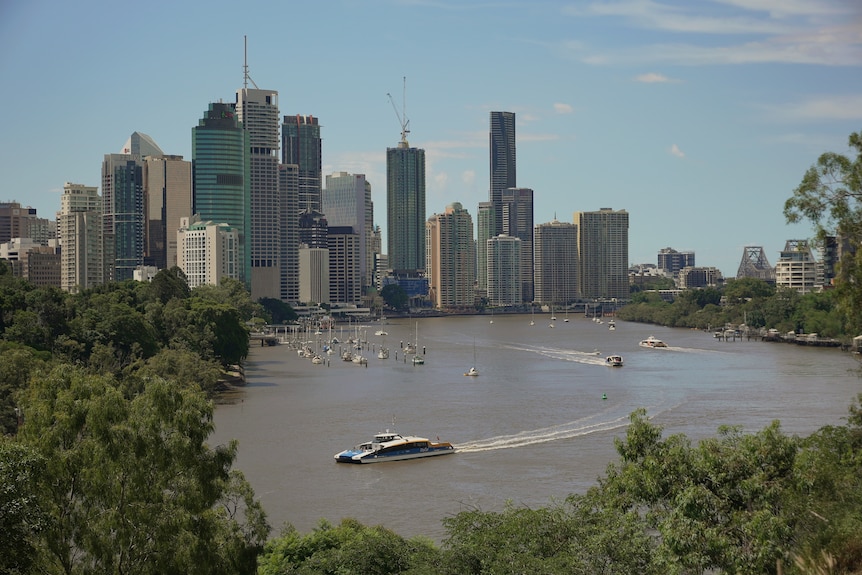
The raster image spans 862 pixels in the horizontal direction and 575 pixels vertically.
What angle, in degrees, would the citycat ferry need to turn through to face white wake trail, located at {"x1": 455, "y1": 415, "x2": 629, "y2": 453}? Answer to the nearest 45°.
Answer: approximately 180°

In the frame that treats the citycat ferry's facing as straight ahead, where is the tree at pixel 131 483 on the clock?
The tree is roughly at 11 o'clock from the citycat ferry.

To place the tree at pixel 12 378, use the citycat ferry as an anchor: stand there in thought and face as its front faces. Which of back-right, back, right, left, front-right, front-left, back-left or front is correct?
front-right

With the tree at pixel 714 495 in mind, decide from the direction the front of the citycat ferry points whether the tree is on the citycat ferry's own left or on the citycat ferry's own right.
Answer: on the citycat ferry's own left

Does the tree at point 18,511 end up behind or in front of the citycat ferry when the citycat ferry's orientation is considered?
in front

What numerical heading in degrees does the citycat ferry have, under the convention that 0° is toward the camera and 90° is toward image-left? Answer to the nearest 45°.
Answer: approximately 45°

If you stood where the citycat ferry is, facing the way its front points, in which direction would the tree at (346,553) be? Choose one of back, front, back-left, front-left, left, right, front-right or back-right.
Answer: front-left

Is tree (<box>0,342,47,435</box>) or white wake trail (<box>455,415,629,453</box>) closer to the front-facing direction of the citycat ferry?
the tree
